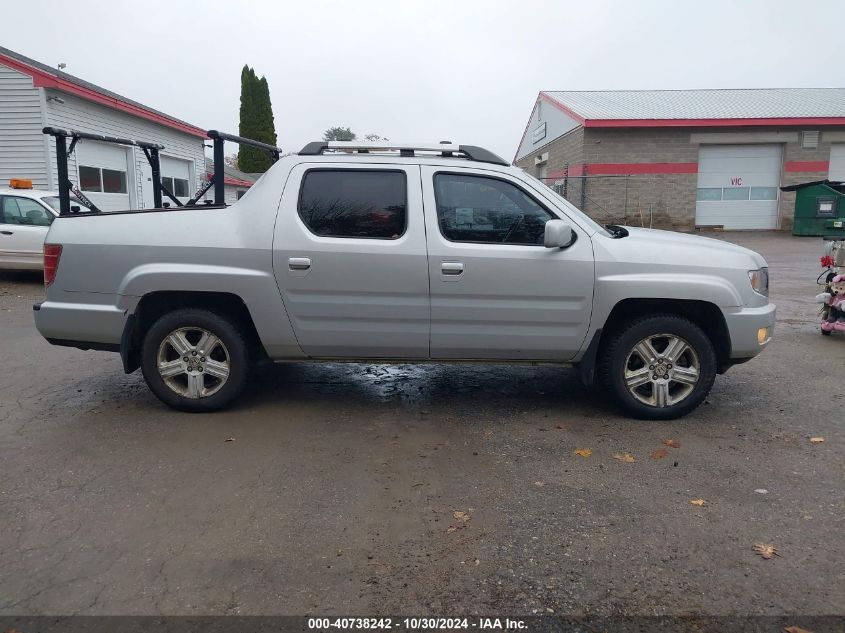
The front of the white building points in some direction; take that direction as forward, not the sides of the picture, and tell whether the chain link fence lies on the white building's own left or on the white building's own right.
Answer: on the white building's own left

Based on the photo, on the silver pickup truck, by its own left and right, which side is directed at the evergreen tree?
left

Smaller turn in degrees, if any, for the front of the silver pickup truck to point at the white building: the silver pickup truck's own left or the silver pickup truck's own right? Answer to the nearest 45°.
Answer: approximately 135° to the silver pickup truck's own left

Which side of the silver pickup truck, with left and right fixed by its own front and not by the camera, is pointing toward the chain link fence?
left

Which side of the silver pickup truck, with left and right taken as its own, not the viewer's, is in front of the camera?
right

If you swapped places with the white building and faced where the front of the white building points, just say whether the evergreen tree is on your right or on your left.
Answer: on your left

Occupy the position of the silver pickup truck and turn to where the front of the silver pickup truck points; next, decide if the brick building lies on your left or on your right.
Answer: on your left

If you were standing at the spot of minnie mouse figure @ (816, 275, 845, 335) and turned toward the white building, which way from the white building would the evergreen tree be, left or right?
right

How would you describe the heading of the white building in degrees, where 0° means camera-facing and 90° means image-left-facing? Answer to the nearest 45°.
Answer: approximately 315°

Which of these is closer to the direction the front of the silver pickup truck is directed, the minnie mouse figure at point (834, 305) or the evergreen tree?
the minnie mouse figure

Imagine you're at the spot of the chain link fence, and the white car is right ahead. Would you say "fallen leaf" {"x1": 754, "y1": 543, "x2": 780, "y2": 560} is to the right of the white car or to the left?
left
